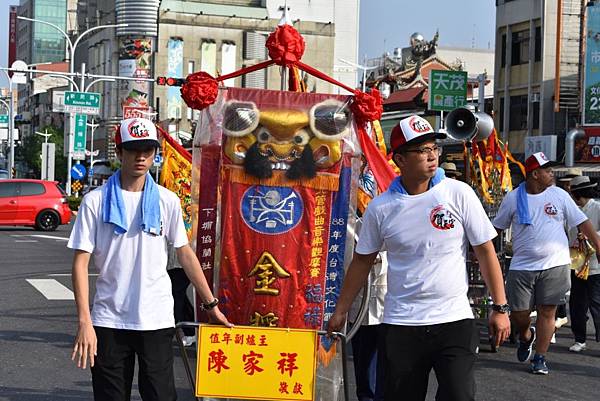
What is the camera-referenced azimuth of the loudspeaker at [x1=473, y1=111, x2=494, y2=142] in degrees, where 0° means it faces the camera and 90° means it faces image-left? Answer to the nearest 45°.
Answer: approximately 225°

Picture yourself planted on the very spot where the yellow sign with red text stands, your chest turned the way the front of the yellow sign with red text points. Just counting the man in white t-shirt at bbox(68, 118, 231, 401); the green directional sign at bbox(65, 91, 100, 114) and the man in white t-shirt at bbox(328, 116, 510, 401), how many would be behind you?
1

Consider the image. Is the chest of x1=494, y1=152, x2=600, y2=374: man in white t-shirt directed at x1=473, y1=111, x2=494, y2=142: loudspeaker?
no

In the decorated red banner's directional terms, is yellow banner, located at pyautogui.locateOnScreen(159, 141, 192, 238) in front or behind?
behind

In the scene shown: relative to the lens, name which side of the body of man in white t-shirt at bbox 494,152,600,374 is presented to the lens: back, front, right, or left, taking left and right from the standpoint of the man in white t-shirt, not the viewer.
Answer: front

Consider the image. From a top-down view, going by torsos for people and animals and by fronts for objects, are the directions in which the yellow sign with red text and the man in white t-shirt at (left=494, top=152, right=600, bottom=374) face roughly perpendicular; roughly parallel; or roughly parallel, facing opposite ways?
roughly parallel

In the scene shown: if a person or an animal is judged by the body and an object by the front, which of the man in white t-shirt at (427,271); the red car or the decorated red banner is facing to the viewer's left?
the red car

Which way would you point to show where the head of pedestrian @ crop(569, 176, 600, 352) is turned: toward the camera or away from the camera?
toward the camera

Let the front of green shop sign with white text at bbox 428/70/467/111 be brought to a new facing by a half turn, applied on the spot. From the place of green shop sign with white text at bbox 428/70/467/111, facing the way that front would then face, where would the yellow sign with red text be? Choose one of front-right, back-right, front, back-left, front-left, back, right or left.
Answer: back

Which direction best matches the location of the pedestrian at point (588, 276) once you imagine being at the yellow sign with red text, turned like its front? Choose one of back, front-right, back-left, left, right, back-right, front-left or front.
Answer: back-left

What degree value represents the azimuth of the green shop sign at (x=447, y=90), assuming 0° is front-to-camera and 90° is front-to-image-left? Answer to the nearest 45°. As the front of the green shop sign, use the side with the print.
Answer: approximately 0°

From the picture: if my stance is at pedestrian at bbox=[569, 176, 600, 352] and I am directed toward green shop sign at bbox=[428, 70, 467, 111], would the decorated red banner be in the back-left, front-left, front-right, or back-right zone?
back-left

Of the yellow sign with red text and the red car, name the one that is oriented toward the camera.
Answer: the yellow sign with red text

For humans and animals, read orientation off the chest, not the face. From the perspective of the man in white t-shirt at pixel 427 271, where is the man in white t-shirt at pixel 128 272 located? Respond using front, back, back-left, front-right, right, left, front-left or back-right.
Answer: right

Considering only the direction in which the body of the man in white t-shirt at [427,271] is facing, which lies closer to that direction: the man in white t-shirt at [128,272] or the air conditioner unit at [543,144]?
the man in white t-shirt

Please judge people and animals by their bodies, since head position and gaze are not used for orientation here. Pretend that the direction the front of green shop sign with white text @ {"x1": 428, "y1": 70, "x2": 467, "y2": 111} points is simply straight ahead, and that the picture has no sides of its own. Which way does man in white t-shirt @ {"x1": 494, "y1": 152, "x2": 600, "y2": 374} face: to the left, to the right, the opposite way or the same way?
the same way

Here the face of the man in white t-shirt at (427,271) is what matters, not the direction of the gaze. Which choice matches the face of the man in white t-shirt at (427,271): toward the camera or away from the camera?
toward the camera

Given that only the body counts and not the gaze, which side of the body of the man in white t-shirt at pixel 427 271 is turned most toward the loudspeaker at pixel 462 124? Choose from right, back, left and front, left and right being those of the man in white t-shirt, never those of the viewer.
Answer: back
